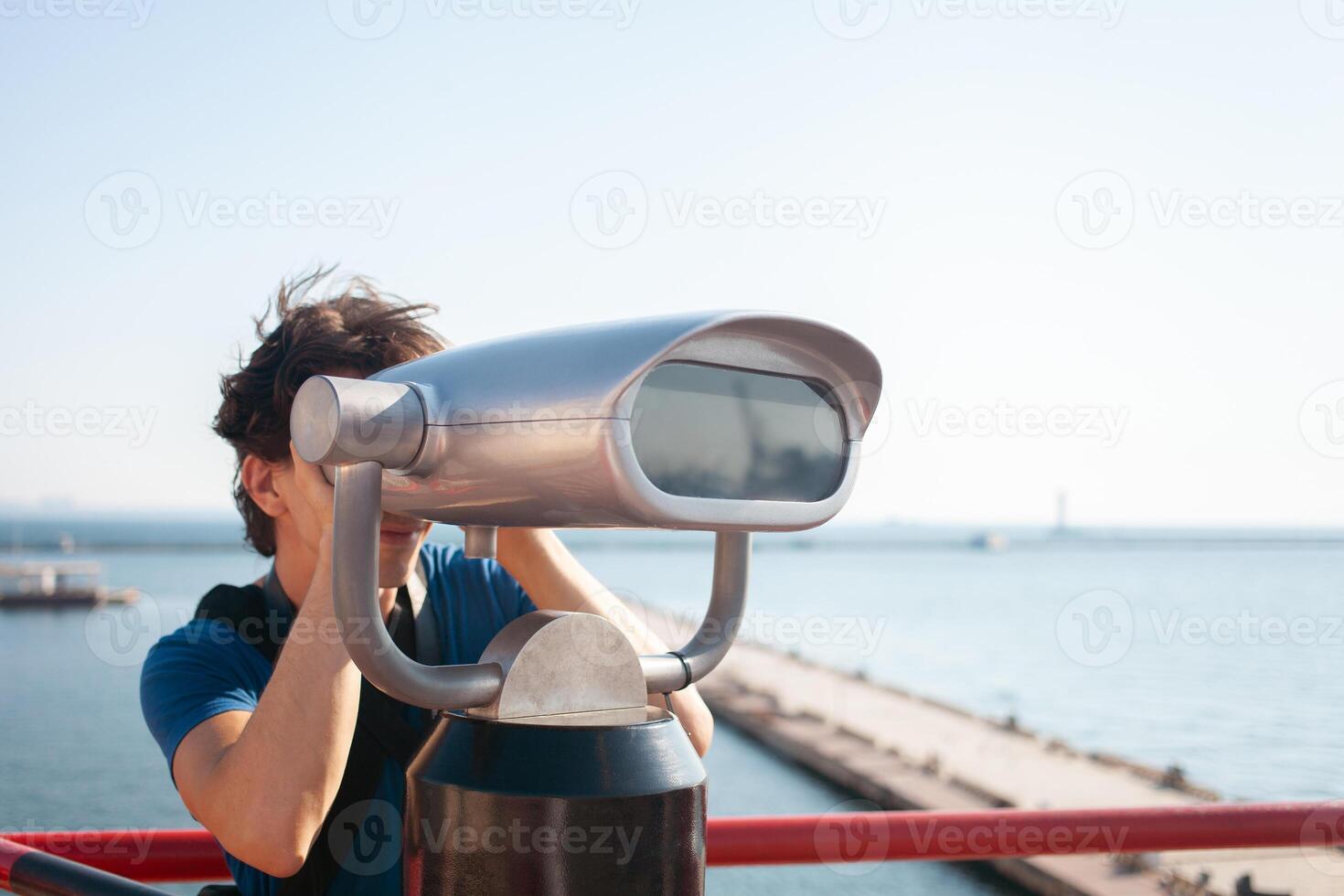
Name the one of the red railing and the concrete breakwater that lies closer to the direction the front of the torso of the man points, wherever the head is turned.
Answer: the red railing

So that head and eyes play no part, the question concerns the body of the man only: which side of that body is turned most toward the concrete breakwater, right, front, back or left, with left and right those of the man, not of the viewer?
left

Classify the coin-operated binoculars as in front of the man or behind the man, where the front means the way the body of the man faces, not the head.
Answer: in front

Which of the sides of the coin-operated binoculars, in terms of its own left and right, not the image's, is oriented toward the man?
back

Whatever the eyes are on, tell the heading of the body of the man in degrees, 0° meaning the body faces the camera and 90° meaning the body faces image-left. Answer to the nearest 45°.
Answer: approximately 315°

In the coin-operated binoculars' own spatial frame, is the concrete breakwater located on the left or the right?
on its left

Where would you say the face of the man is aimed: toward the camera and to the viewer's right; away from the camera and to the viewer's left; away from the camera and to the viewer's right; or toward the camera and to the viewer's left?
toward the camera and to the viewer's right
